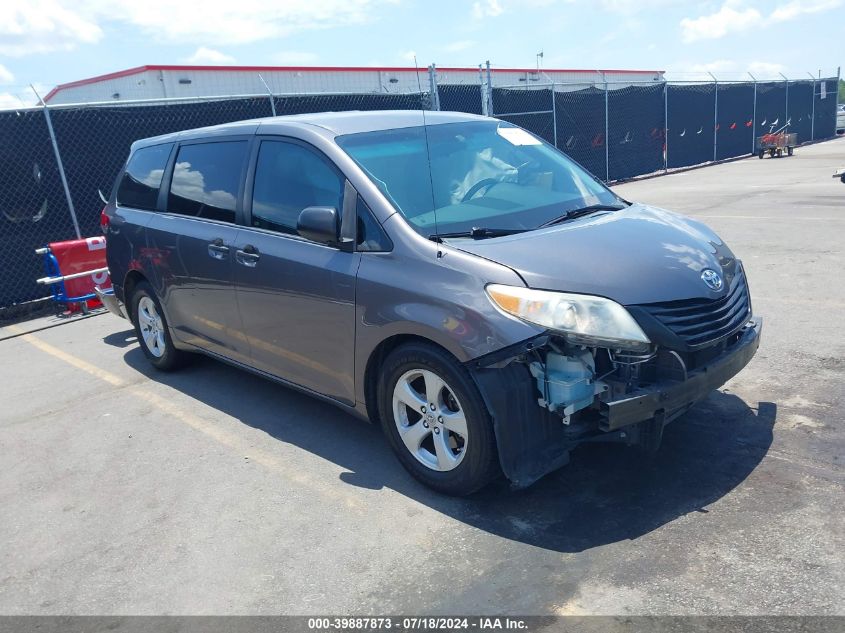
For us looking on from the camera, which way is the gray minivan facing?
facing the viewer and to the right of the viewer

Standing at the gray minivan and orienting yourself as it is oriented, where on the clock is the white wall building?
The white wall building is roughly at 7 o'clock from the gray minivan.

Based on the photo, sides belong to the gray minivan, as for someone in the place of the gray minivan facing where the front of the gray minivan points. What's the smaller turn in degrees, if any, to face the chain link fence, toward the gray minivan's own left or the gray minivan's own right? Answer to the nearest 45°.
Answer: approximately 135° to the gray minivan's own left
